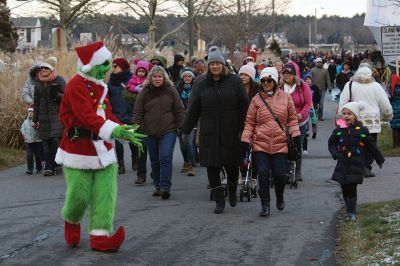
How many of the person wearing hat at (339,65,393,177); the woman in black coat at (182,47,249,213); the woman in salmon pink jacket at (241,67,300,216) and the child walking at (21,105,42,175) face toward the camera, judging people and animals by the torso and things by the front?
3

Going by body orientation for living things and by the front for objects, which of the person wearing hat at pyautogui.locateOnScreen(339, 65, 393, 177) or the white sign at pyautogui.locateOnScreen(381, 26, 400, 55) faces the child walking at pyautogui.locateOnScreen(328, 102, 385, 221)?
the white sign

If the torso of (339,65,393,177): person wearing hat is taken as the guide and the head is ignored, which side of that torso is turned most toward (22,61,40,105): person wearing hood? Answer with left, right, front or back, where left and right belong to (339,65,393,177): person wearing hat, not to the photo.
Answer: left

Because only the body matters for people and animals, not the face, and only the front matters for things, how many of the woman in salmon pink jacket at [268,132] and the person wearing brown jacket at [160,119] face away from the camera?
0

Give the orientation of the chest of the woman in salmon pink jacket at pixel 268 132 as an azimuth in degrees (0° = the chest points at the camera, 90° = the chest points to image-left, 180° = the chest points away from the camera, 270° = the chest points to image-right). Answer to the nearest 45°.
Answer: approximately 0°

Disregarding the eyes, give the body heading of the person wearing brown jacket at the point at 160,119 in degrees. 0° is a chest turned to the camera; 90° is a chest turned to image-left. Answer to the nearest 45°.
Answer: approximately 0°
